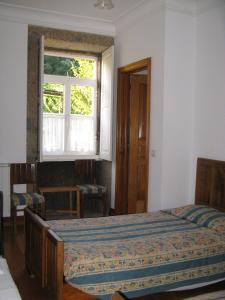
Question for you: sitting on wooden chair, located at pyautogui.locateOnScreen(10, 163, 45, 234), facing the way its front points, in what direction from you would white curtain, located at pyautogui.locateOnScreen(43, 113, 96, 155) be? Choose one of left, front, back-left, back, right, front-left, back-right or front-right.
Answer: left

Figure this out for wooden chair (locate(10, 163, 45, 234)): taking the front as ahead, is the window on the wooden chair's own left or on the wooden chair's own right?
on the wooden chair's own left

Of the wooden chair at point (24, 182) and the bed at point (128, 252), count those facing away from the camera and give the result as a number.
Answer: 0

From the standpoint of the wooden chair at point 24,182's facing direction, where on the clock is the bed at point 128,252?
The bed is roughly at 1 o'clock from the wooden chair.

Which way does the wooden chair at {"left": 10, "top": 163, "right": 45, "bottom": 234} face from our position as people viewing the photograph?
facing the viewer and to the right of the viewer

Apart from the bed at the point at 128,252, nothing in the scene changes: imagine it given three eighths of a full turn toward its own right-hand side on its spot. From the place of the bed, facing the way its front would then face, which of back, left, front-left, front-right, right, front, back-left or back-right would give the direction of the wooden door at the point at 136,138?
front

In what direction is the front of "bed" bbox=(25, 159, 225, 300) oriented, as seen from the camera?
facing the viewer and to the left of the viewer

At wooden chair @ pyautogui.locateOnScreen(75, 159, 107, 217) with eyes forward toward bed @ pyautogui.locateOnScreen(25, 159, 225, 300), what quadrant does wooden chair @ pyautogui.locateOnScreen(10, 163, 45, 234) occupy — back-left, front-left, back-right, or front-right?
front-right

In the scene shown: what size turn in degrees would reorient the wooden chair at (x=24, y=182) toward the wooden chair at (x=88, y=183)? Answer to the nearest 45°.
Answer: approximately 90° to its left

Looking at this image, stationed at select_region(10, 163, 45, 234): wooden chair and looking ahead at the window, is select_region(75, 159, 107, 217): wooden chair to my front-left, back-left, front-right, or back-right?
front-right
